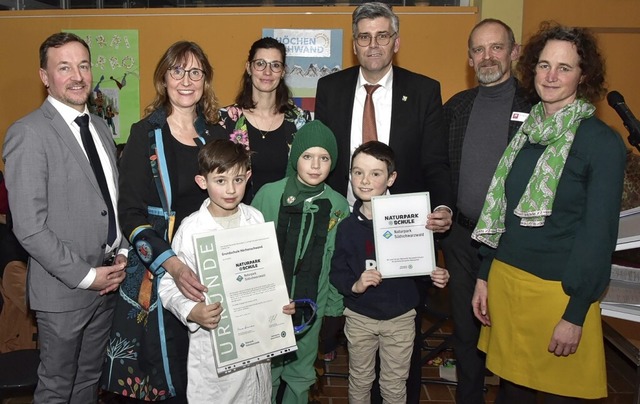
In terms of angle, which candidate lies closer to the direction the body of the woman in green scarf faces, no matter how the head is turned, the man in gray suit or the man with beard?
the man in gray suit

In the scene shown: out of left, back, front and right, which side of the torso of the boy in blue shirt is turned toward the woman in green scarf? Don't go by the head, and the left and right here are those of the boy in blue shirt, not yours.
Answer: left

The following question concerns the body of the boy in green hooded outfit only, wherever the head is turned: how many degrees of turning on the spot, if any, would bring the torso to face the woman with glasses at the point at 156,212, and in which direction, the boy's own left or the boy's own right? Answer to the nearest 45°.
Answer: approximately 90° to the boy's own right

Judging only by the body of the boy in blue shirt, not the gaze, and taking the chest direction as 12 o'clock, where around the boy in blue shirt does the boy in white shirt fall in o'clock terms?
The boy in white shirt is roughly at 2 o'clock from the boy in blue shirt.

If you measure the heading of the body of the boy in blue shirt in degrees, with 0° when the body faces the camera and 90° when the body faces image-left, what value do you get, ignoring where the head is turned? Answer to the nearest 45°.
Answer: approximately 0°

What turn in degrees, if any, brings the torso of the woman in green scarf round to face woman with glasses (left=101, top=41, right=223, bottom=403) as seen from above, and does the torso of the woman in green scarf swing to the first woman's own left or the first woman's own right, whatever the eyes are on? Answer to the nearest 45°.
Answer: approximately 45° to the first woman's own right
